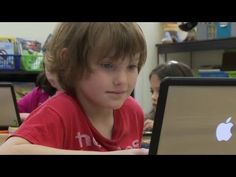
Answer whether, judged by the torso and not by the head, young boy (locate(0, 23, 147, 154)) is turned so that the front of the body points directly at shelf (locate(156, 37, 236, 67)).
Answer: no

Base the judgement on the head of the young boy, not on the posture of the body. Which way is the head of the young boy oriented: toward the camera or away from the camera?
toward the camera

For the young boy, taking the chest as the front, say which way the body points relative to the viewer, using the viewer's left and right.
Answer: facing the viewer and to the right of the viewer
